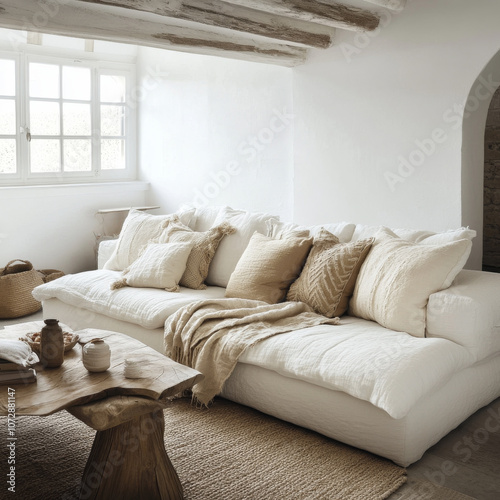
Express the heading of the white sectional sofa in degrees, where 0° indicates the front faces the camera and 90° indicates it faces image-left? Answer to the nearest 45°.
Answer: approximately 45°

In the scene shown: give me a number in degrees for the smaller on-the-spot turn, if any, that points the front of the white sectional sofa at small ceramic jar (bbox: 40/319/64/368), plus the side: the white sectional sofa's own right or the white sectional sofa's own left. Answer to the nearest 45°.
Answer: approximately 45° to the white sectional sofa's own right

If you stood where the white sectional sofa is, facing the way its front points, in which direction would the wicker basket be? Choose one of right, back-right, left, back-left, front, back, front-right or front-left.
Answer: right

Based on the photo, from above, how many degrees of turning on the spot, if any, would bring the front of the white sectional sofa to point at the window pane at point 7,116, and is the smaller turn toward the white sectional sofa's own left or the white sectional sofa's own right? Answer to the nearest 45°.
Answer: approximately 90° to the white sectional sofa's own right

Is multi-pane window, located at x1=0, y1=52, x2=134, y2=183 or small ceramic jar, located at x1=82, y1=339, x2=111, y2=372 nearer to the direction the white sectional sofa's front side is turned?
the small ceramic jar
